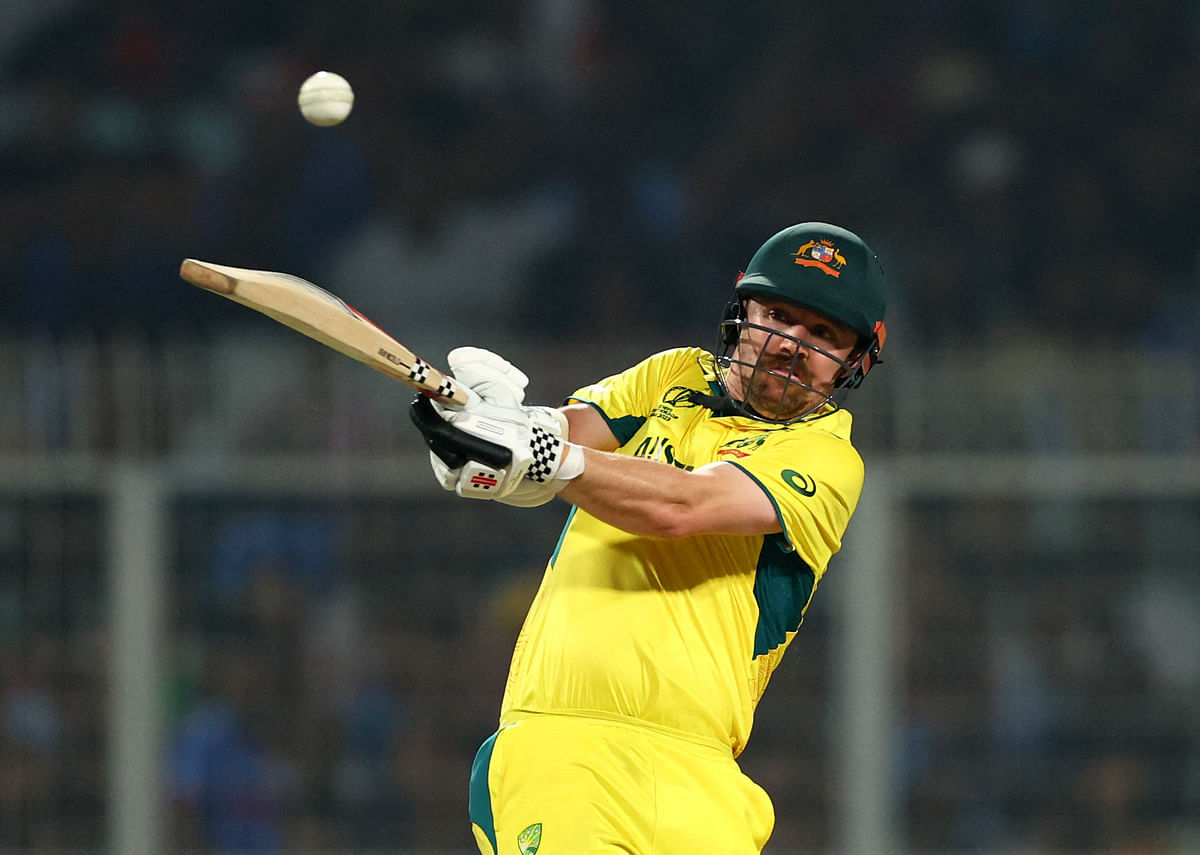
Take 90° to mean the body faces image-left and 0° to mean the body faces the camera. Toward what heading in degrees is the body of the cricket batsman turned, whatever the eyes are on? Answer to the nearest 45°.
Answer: approximately 0°
